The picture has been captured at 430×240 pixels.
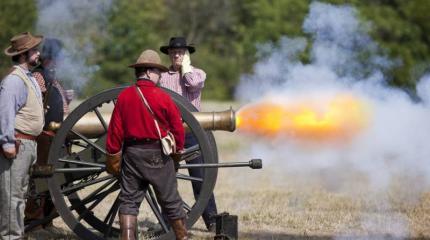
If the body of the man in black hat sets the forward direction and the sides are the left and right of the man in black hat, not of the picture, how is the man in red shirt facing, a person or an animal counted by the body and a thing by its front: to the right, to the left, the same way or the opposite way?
the opposite way

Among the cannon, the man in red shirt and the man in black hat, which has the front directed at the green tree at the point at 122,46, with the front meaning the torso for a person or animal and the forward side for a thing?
the man in red shirt

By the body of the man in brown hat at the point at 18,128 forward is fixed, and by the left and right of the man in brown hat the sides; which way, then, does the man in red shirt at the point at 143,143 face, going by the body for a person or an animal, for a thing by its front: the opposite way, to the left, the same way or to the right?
to the left

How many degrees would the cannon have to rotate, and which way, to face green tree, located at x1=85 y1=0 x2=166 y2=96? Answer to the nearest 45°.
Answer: approximately 90° to its left

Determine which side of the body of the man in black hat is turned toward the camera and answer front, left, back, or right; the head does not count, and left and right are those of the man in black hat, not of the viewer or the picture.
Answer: front

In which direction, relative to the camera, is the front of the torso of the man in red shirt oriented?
away from the camera

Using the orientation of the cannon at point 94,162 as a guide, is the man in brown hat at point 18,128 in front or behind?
behind

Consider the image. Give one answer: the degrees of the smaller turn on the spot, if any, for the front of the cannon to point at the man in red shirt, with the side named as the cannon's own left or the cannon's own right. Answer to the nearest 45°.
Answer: approximately 45° to the cannon's own right

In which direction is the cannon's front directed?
to the viewer's right

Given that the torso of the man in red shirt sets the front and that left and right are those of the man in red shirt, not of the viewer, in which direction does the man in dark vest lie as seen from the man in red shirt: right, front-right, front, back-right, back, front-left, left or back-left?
front-left

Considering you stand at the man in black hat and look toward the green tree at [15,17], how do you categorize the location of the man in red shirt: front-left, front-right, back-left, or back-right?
back-left

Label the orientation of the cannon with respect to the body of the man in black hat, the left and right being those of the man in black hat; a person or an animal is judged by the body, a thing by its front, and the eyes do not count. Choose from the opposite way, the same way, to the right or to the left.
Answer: to the left

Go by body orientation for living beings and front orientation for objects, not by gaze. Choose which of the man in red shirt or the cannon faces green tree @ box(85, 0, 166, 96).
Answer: the man in red shirt
